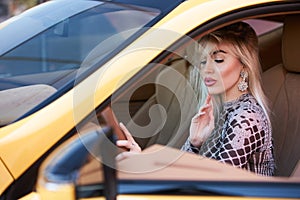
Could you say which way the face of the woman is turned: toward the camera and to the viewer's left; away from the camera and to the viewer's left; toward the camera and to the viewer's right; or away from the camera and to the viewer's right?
toward the camera and to the viewer's left

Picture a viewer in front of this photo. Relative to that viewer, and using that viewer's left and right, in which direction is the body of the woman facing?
facing the viewer and to the left of the viewer
